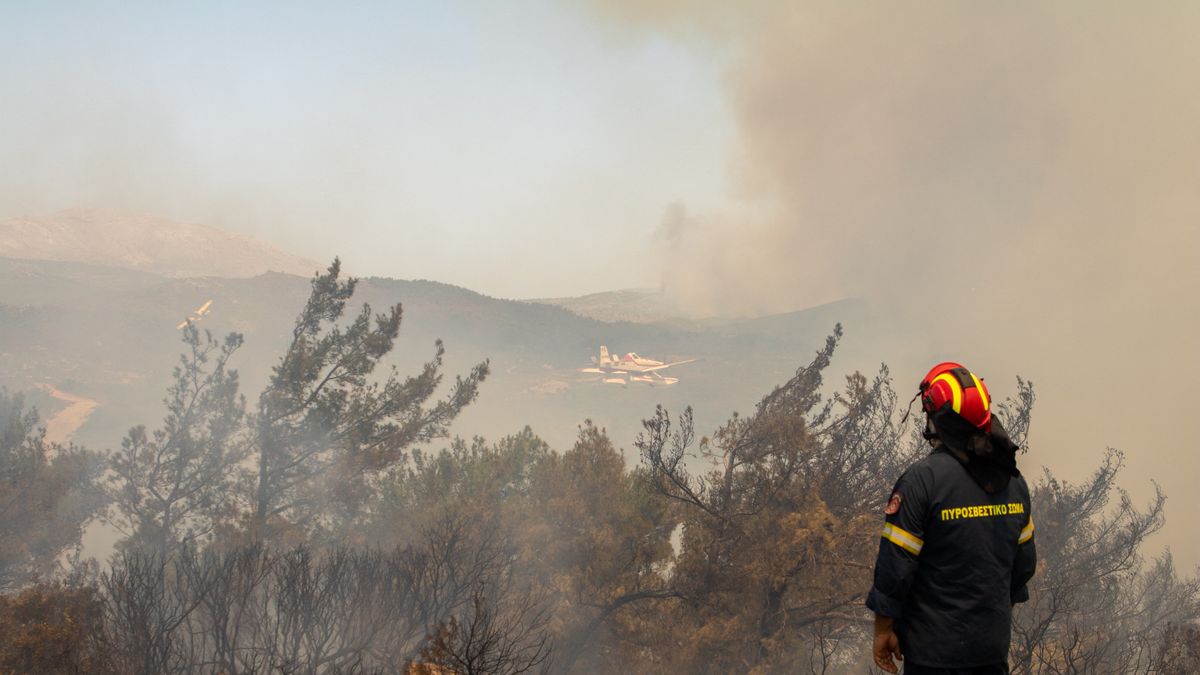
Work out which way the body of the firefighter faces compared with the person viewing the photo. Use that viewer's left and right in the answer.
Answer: facing away from the viewer and to the left of the viewer
